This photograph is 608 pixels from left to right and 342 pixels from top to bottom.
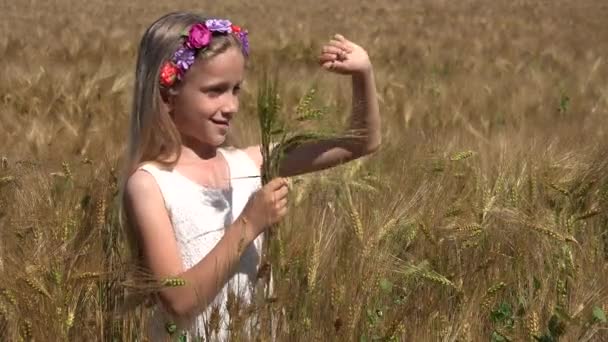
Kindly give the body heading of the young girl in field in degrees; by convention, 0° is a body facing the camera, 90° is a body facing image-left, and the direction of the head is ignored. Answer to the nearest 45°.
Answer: approximately 315°
